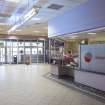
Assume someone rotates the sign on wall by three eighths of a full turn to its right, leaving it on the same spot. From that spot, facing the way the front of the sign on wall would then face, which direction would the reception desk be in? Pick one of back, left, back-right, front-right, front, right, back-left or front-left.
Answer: front-left
